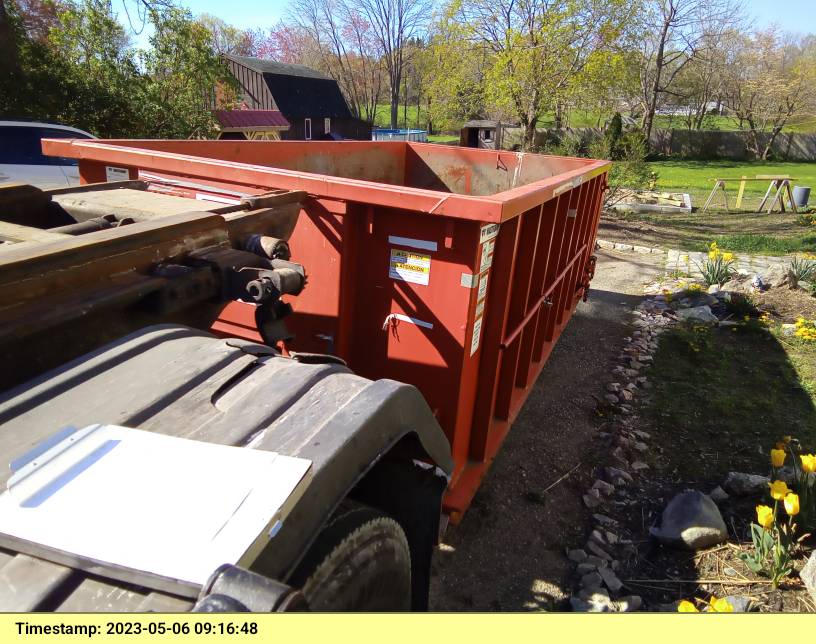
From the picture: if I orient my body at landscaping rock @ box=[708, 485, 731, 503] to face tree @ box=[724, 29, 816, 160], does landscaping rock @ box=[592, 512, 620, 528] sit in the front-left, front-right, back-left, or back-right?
back-left
